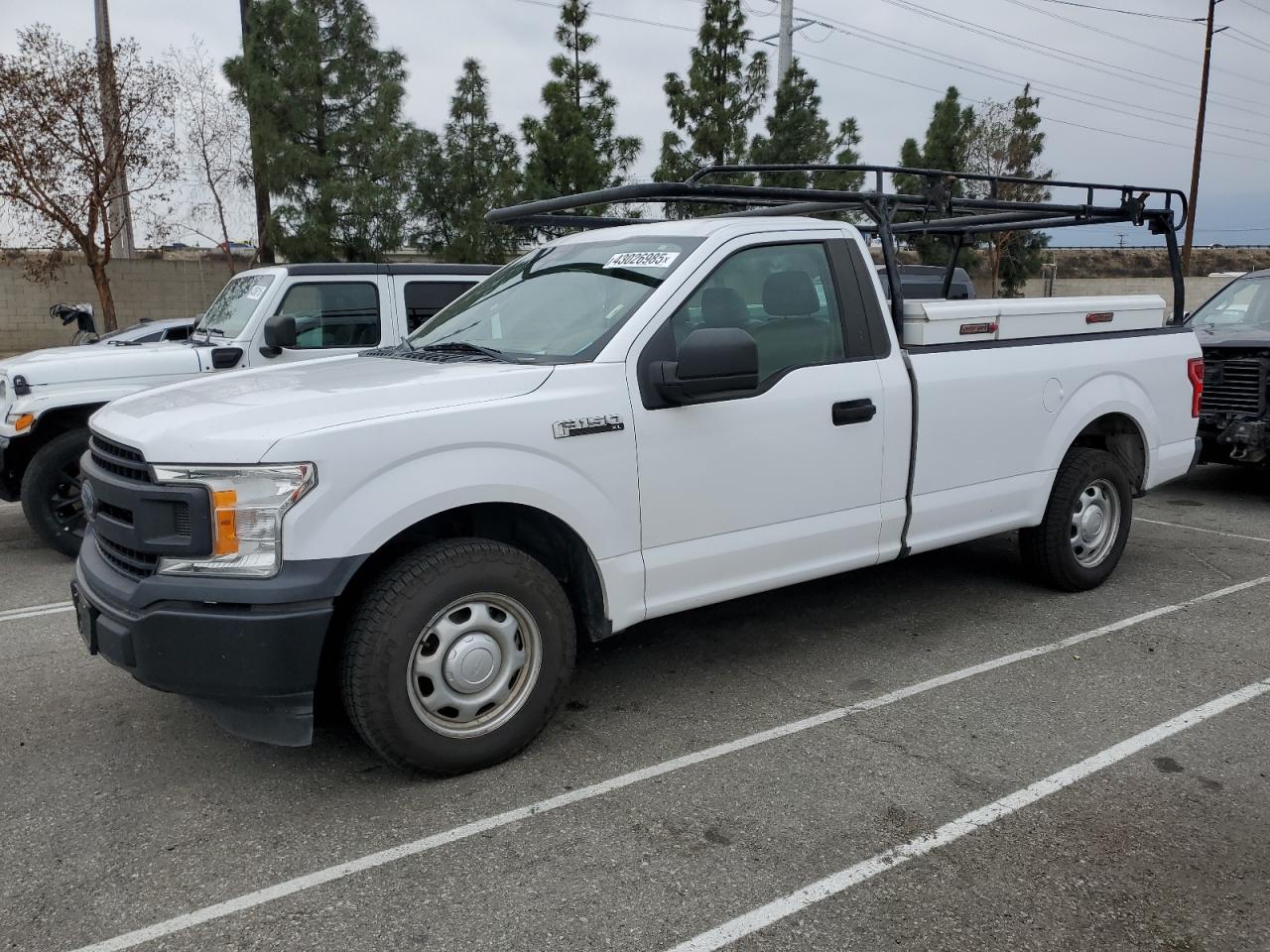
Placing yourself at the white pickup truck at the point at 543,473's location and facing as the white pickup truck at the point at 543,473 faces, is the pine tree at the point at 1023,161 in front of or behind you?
behind

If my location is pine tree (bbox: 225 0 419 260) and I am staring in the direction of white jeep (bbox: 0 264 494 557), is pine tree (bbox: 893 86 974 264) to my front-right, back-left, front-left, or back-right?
back-left

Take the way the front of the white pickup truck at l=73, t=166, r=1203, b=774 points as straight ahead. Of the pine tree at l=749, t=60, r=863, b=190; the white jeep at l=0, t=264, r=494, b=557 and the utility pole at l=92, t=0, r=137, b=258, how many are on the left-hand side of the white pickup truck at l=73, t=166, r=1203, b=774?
0

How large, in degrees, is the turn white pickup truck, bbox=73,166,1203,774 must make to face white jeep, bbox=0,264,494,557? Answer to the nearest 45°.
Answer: approximately 90° to its right

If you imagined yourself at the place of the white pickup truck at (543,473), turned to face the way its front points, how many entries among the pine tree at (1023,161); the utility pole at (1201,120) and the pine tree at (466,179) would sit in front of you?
0

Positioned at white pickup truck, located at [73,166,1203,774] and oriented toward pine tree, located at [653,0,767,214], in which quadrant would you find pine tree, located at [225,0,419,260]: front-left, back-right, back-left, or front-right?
front-left

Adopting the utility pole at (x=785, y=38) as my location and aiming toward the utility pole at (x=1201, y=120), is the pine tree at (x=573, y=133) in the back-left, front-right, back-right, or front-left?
back-right

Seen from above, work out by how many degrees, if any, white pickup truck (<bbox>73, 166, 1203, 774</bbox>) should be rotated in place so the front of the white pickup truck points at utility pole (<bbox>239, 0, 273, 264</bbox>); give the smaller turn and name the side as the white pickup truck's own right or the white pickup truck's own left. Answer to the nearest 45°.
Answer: approximately 135° to the white pickup truck's own right

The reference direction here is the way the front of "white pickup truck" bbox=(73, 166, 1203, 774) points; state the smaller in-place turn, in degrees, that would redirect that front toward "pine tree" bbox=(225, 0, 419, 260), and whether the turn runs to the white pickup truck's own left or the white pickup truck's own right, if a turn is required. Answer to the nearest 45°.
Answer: approximately 135° to the white pickup truck's own right

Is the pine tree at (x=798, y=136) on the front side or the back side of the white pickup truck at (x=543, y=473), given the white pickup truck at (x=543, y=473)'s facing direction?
on the back side

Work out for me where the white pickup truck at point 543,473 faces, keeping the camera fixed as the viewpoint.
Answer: facing the viewer and to the left of the viewer

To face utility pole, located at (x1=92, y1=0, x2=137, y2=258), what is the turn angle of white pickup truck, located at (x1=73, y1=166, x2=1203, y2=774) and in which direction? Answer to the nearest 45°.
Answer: approximately 90° to its right

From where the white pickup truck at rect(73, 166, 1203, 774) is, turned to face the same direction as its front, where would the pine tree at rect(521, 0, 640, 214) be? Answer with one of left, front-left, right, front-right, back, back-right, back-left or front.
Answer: back-right

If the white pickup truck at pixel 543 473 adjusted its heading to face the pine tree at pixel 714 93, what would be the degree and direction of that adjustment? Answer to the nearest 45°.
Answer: approximately 135° to its right

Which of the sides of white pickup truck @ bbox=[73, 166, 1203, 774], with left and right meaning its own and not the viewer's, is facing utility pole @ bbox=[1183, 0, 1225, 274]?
back

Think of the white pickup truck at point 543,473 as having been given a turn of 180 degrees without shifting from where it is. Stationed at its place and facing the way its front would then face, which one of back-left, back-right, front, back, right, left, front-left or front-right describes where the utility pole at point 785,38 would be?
front-left
